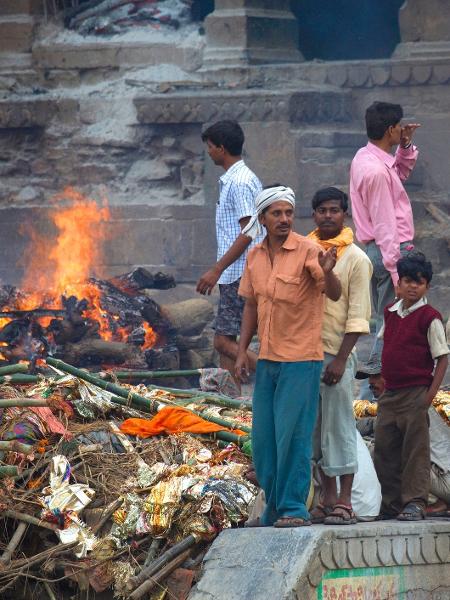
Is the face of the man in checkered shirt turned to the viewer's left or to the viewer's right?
to the viewer's left

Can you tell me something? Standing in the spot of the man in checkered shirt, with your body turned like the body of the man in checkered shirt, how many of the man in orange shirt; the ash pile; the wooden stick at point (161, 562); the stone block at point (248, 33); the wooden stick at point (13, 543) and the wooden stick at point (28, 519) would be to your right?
2

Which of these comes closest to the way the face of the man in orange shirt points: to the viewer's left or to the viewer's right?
to the viewer's right

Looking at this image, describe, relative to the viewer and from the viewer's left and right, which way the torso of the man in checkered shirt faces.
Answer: facing to the left of the viewer
